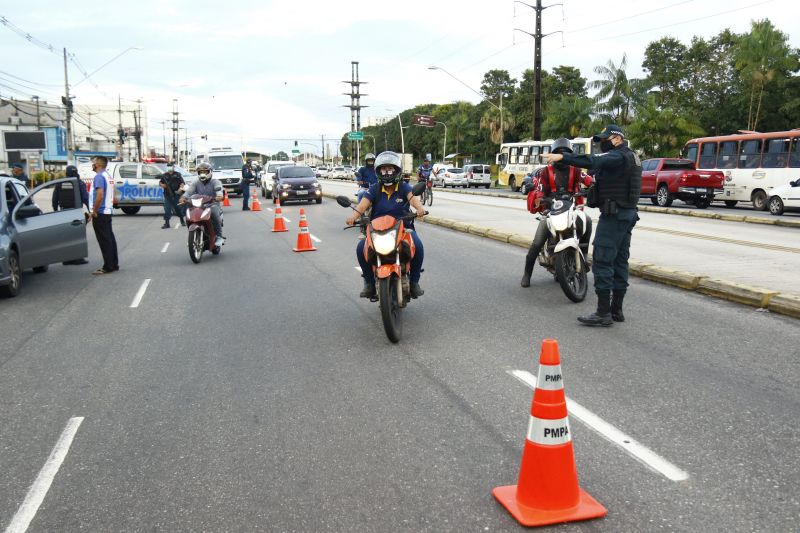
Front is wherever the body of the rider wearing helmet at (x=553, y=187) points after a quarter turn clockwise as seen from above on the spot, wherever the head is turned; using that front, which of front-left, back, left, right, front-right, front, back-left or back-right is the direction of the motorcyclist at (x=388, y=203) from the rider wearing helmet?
front-left

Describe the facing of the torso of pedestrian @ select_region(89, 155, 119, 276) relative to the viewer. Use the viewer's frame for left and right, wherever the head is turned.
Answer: facing to the left of the viewer

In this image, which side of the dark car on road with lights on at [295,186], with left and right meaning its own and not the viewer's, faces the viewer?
front

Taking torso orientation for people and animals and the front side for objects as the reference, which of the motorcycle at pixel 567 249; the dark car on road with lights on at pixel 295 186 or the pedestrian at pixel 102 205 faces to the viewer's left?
the pedestrian

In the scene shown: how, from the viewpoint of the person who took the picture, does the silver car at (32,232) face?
facing the viewer and to the left of the viewer

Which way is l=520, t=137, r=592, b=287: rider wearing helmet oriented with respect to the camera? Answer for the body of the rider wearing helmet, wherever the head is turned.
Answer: toward the camera

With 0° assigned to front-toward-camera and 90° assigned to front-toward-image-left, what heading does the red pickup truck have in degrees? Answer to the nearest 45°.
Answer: approximately 135°

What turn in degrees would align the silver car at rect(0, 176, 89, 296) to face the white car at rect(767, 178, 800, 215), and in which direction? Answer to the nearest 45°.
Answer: approximately 135° to its left

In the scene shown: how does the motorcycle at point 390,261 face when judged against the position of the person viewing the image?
facing the viewer

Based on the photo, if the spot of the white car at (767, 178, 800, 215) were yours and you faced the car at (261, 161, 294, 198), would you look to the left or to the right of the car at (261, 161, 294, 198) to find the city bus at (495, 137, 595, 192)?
right

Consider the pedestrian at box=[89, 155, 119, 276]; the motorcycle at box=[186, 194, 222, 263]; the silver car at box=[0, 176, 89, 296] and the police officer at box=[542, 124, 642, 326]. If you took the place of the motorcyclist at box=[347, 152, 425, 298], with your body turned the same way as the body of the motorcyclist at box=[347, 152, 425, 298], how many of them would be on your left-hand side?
1

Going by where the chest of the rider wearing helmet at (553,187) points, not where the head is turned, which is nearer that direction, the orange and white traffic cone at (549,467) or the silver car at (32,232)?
the orange and white traffic cone

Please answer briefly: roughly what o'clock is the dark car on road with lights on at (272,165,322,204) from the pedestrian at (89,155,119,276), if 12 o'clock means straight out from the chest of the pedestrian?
The dark car on road with lights on is roughly at 4 o'clock from the pedestrian.

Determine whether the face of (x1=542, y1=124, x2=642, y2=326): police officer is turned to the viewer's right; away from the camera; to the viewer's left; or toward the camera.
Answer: to the viewer's left

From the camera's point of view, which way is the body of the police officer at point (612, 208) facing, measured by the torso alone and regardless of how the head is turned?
to the viewer's left
